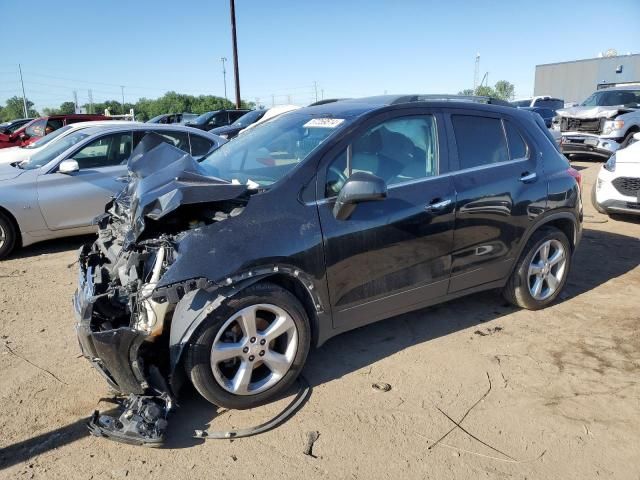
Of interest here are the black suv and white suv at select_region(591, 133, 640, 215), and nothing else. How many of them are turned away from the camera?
0

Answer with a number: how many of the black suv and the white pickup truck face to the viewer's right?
0

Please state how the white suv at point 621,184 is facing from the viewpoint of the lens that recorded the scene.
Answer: facing the viewer and to the left of the viewer

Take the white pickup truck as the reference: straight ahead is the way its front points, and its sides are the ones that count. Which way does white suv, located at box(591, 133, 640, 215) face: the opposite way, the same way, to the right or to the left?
the same way

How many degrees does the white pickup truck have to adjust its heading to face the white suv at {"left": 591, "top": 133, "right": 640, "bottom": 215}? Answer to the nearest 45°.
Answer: approximately 45° to its left

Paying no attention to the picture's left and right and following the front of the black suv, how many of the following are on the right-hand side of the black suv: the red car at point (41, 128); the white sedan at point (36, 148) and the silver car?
3

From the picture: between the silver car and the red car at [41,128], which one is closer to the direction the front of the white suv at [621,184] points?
the silver car

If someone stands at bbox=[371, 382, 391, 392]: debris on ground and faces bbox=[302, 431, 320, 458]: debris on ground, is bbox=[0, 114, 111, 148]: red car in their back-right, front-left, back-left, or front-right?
back-right

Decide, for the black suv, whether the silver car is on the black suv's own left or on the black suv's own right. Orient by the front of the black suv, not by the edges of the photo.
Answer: on the black suv's own right

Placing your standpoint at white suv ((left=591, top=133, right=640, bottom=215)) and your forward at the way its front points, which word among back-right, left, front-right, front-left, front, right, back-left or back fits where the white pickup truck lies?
back-right

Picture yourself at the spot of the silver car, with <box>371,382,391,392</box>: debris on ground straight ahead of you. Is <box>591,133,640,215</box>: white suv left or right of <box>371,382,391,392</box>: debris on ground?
left
